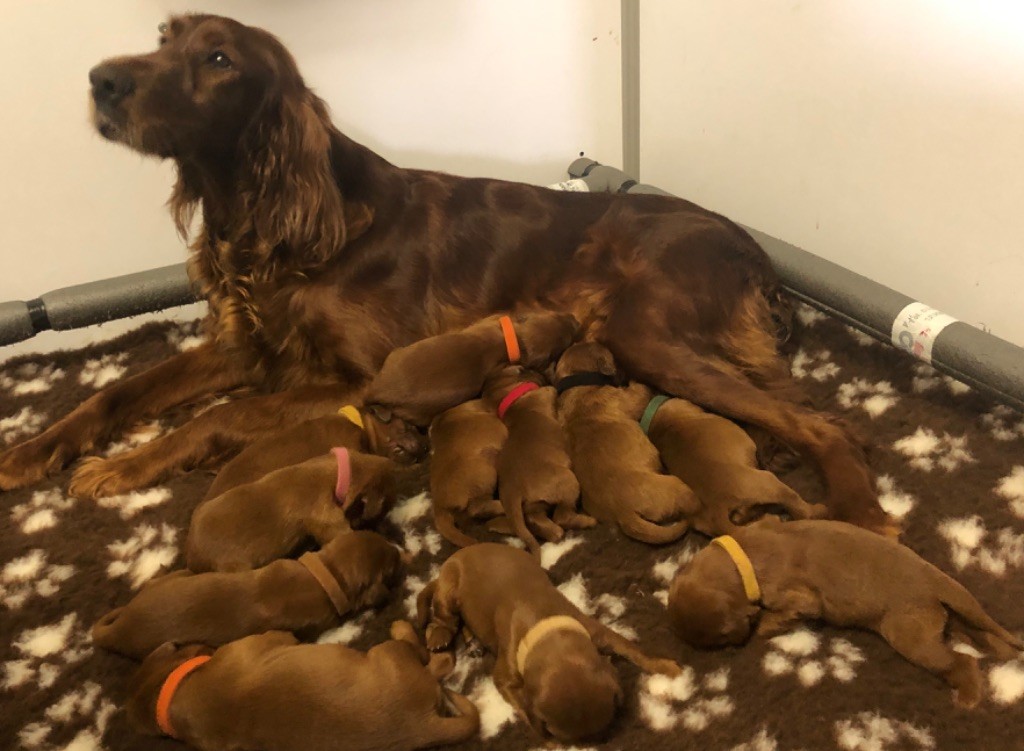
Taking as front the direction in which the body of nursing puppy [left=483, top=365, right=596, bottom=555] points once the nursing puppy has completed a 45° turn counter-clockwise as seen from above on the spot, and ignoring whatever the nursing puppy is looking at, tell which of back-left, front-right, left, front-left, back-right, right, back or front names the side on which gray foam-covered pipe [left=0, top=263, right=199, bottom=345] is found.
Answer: front

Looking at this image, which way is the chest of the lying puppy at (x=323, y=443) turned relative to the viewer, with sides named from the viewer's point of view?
facing to the right of the viewer

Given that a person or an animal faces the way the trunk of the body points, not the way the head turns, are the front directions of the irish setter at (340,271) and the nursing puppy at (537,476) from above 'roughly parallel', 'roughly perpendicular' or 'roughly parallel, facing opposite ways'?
roughly perpendicular

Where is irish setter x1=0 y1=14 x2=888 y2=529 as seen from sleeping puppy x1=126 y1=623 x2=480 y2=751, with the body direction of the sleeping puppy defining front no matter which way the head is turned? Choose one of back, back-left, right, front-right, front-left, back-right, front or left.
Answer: right

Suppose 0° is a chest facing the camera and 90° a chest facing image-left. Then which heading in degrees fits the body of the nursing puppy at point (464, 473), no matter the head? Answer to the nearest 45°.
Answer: approximately 180°

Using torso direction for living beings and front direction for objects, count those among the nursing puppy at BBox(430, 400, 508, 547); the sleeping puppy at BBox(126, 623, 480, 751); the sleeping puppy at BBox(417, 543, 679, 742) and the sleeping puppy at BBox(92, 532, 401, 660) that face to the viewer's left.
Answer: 1

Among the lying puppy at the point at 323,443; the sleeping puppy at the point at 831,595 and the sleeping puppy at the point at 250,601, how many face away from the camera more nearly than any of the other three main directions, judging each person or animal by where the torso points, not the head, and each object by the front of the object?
0

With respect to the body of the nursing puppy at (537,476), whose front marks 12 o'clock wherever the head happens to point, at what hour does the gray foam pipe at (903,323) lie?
The gray foam pipe is roughly at 2 o'clock from the nursing puppy.

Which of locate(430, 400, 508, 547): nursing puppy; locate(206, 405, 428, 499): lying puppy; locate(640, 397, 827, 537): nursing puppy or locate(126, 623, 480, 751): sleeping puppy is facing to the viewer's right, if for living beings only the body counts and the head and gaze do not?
locate(206, 405, 428, 499): lying puppy

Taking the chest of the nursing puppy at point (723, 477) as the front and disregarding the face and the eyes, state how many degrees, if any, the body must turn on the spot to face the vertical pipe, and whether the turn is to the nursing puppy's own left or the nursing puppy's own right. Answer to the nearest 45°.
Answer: approximately 45° to the nursing puppy's own right

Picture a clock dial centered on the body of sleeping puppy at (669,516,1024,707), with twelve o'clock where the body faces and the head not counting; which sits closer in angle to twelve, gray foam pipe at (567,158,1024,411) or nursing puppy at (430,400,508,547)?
the nursing puppy

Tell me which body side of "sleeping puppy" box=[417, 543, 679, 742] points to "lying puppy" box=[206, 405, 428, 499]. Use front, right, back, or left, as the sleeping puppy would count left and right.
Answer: back

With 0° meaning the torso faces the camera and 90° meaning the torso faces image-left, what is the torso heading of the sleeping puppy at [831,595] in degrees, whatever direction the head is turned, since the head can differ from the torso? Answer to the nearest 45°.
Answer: approximately 90°

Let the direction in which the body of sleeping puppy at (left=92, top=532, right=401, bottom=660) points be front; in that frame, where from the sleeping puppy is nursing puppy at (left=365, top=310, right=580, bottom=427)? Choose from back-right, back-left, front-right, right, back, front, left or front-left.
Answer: front-left
